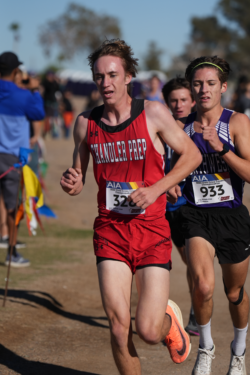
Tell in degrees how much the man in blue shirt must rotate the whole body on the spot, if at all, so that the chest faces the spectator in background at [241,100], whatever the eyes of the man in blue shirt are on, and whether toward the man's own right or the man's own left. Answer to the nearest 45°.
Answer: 0° — they already face them

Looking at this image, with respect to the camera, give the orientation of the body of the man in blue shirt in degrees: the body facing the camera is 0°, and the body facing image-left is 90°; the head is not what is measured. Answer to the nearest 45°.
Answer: approximately 225°

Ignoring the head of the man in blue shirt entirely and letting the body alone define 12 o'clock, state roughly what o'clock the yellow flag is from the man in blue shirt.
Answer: The yellow flag is roughly at 4 o'clock from the man in blue shirt.

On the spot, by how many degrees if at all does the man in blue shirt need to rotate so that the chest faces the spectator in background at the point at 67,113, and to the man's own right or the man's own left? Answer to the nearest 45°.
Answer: approximately 45° to the man's own left

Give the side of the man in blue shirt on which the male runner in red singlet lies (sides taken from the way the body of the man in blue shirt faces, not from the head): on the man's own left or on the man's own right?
on the man's own right
